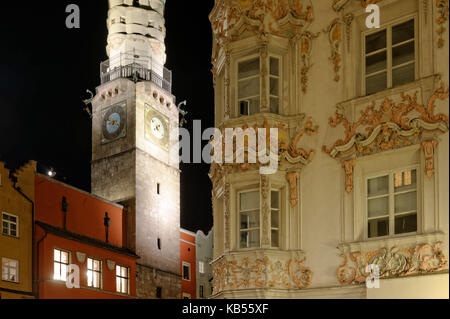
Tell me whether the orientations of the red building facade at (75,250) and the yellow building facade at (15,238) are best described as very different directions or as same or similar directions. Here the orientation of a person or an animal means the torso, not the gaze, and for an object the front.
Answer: same or similar directions

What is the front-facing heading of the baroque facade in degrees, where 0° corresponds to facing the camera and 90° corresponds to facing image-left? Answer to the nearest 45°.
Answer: approximately 45°

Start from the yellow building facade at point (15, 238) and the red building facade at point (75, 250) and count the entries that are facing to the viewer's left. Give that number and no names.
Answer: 0

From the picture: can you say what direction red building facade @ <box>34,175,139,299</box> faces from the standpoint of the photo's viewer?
facing the viewer and to the right of the viewer

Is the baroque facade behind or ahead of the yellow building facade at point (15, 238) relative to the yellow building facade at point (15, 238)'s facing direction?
ahead

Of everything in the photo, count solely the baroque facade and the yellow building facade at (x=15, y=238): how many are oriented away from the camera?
0

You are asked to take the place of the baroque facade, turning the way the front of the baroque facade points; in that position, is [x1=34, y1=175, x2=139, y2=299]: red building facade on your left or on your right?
on your right
